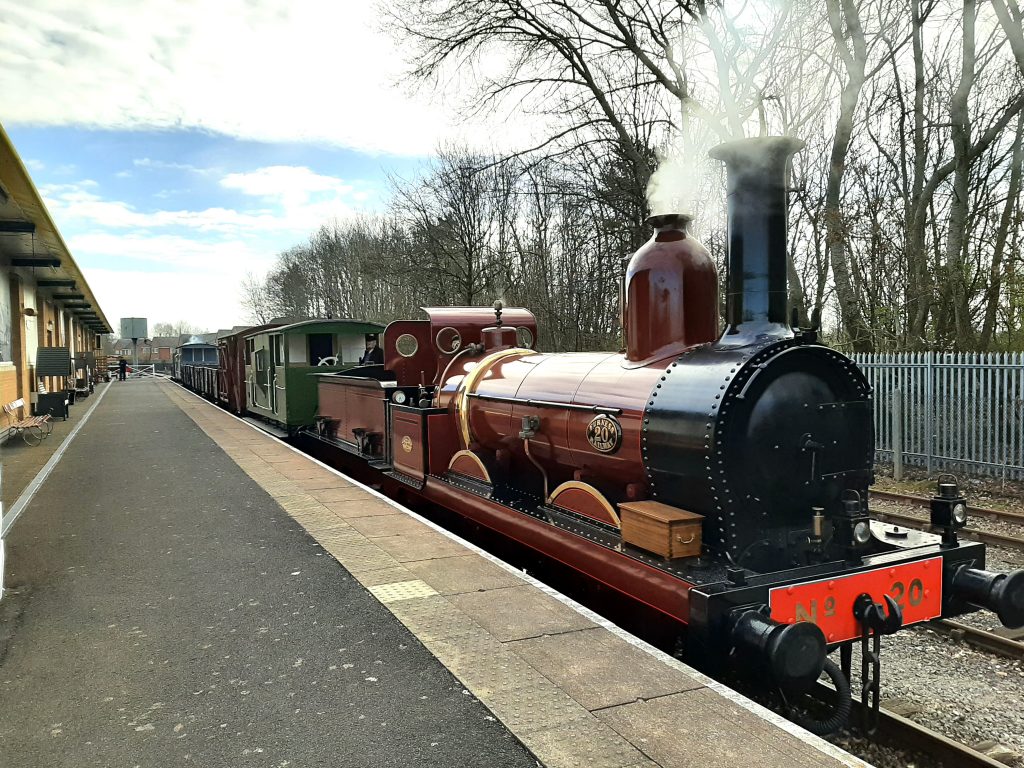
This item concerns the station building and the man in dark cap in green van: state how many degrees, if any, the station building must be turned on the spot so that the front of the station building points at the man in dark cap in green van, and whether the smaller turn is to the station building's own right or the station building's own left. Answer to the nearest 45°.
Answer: approximately 45° to the station building's own right

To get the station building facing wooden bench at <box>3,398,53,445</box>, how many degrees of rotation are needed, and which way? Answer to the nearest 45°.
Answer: approximately 90° to its right

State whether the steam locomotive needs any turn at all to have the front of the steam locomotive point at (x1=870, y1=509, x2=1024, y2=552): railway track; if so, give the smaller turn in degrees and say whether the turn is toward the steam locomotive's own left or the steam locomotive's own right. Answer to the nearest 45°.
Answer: approximately 90° to the steam locomotive's own left

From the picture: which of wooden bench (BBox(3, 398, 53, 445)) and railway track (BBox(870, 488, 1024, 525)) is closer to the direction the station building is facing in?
the railway track

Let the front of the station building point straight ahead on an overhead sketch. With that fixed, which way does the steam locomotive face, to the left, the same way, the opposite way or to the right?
to the right

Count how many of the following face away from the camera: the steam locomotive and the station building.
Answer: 0

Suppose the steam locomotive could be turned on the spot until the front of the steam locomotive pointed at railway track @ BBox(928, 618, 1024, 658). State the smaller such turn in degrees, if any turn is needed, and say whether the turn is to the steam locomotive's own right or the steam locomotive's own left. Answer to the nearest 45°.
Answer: approximately 90° to the steam locomotive's own left

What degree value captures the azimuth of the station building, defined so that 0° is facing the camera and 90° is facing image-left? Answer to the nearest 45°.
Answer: approximately 270°
